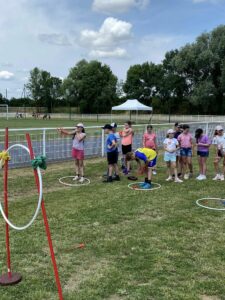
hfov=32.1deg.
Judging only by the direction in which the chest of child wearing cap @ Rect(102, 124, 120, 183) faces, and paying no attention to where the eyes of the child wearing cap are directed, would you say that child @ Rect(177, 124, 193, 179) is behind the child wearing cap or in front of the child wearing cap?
behind

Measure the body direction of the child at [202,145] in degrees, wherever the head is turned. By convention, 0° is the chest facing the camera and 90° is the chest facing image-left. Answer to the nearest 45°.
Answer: approximately 45°

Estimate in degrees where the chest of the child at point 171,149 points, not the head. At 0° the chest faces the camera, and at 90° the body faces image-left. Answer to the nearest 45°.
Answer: approximately 0°

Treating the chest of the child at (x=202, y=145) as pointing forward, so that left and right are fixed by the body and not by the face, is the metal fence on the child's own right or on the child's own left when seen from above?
on the child's own right

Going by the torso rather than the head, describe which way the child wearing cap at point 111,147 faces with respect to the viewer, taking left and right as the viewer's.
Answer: facing to the left of the viewer

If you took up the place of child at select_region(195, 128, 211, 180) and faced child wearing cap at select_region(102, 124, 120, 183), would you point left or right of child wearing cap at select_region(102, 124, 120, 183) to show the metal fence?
right

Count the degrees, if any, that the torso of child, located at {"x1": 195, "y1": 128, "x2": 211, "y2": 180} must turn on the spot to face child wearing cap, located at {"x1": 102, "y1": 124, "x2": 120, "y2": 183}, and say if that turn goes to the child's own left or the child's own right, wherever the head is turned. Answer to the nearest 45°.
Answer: approximately 45° to the child's own right

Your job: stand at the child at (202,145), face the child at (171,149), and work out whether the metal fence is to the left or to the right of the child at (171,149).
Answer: right

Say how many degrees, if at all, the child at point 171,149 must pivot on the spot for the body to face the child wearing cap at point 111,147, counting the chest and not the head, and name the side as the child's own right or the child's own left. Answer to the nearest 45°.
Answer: approximately 90° to the child's own right

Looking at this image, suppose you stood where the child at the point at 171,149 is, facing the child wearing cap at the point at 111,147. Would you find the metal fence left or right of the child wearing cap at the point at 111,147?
right
